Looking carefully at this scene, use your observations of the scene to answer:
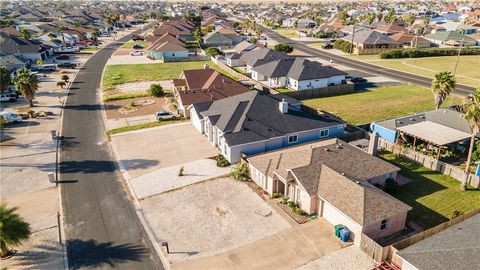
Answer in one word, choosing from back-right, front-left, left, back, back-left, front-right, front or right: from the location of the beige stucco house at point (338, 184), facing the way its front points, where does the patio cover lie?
back

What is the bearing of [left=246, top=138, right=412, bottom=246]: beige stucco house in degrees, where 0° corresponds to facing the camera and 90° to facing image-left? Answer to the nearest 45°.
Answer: approximately 45°

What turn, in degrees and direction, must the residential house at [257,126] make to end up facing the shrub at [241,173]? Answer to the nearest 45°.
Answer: approximately 45° to its left

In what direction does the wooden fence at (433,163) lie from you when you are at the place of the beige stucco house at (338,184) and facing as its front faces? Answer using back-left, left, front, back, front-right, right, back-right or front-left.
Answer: back

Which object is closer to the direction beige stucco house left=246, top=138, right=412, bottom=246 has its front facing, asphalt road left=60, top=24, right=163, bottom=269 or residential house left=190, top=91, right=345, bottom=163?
the asphalt road

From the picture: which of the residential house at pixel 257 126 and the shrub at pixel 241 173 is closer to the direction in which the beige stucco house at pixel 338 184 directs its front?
the shrub

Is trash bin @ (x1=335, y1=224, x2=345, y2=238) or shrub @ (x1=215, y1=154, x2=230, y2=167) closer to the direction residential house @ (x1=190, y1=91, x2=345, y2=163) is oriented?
the shrub

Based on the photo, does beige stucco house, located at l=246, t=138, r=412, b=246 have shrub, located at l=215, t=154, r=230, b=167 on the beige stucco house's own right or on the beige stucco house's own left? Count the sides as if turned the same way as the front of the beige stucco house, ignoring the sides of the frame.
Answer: on the beige stucco house's own right

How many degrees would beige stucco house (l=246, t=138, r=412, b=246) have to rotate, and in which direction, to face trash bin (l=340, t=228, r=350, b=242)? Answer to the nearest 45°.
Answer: approximately 45° to its left

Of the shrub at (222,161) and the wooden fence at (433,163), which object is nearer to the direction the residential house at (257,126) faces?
the shrub

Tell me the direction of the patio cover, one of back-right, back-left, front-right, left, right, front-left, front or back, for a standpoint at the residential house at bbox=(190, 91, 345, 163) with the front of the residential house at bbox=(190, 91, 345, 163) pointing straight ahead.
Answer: back-left

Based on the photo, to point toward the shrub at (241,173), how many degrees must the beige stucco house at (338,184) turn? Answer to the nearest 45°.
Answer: approximately 45° to its right
